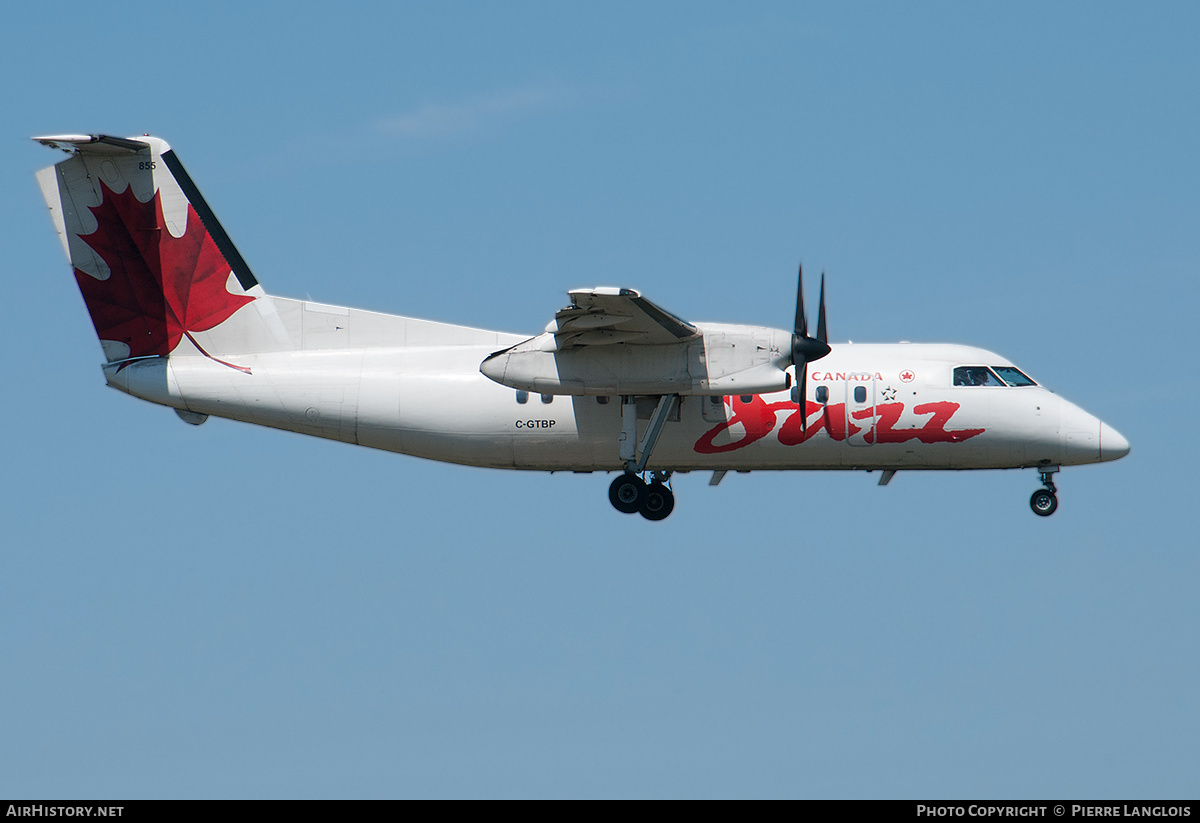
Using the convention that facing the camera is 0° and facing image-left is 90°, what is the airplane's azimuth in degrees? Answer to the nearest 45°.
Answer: approximately 270°
